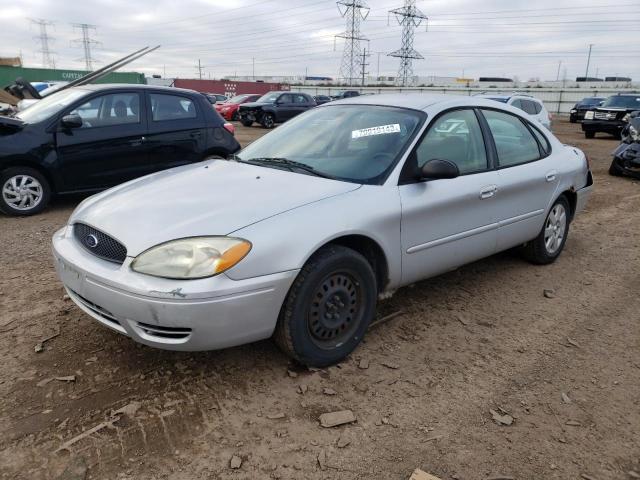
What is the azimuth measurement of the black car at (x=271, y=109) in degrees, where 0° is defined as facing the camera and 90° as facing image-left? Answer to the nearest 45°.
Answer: approximately 45°

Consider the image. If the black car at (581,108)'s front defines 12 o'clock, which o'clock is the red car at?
The red car is roughly at 12 o'clock from the black car.

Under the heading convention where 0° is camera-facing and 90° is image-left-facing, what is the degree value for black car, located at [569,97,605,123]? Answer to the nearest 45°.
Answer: approximately 45°

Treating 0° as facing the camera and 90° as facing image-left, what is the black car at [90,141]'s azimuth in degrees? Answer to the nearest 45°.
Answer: approximately 90°

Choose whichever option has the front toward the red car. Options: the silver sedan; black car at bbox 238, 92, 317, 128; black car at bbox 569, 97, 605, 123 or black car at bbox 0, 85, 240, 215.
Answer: black car at bbox 569, 97, 605, 123

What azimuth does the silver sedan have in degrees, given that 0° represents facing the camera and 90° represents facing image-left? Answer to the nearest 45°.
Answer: approximately 45°

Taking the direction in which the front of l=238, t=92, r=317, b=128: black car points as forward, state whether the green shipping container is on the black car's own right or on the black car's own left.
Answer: on the black car's own right

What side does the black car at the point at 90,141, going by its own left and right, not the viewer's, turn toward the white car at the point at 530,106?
back

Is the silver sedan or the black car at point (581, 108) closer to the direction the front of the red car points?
the silver sedan

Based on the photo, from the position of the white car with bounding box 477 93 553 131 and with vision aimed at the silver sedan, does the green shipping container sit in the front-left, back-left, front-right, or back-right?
back-right

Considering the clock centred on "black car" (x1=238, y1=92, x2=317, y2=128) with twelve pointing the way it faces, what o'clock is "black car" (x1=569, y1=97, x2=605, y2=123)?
"black car" (x1=569, y1=97, x2=605, y2=123) is roughly at 7 o'clock from "black car" (x1=238, y1=92, x2=317, y2=128).

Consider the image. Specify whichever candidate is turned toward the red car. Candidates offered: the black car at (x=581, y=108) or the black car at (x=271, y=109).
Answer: the black car at (x=581, y=108)
